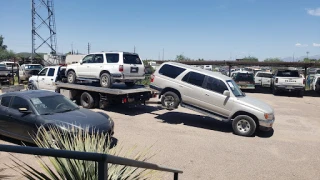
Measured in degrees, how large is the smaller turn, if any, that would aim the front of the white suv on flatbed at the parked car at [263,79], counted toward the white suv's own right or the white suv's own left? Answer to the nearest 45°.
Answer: approximately 90° to the white suv's own right

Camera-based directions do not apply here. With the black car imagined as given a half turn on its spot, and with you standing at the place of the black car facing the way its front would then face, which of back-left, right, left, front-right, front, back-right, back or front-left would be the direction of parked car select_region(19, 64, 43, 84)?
front-right

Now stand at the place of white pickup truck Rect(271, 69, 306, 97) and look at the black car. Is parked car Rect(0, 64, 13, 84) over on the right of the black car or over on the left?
right

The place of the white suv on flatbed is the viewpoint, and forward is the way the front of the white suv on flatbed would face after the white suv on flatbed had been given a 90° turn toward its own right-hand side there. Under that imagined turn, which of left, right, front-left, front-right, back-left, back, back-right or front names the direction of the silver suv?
right

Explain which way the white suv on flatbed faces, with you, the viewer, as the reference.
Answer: facing away from the viewer and to the left of the viewer

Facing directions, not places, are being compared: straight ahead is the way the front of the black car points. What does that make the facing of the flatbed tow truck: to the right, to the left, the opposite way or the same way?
the opposite way

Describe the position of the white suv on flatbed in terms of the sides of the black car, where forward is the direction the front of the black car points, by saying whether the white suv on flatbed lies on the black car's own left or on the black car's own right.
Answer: on the black car's own left

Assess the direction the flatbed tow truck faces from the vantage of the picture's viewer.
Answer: facing away from the viewer and to the left of the viewer

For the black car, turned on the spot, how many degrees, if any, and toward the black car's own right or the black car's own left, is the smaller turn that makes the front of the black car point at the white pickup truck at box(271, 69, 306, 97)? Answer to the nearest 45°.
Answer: approximately 90° to the black car's own left

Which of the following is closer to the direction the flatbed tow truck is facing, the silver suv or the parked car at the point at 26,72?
the parked car
